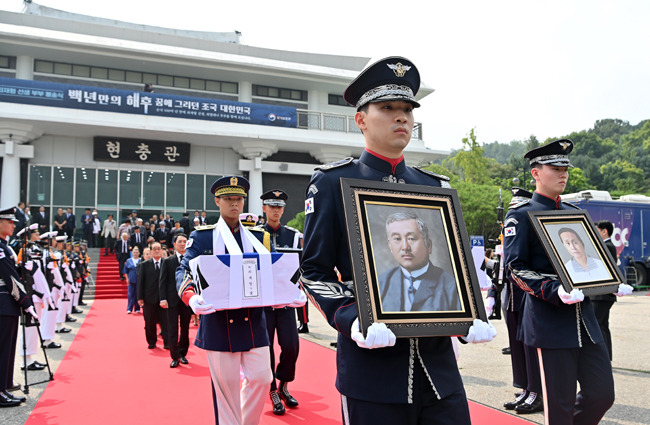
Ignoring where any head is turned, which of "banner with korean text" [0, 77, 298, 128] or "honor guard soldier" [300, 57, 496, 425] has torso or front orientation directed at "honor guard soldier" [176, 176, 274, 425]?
the banner with korean text

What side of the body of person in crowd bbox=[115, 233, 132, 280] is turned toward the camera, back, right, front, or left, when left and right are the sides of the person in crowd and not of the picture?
front

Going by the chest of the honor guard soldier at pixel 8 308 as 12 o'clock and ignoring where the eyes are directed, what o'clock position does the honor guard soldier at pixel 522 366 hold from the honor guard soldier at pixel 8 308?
the honor guard soldier at pixel 522 366 is roughly at 1 o'clock from the honor guard soldier at pixel 8 308.

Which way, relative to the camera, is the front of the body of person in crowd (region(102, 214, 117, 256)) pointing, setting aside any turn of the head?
toward the camera

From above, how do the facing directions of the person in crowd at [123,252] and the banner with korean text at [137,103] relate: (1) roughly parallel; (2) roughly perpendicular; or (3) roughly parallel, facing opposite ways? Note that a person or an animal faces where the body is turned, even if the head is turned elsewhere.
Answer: roughly parallel

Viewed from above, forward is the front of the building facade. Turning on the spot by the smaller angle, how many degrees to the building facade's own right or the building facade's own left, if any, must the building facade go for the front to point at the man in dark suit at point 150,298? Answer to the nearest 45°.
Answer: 0° — it already faces them

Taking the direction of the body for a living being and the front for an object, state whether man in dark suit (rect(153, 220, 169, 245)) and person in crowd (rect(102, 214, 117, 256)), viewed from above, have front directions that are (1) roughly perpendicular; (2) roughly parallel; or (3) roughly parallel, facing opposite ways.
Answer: roughly parallel

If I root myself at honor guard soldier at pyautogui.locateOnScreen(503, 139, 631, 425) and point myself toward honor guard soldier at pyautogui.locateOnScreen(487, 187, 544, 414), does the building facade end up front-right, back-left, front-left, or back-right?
front-left

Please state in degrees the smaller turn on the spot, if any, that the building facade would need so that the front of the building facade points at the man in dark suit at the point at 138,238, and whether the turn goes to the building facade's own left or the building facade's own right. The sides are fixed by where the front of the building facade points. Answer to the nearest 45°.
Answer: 0° — it already faces them

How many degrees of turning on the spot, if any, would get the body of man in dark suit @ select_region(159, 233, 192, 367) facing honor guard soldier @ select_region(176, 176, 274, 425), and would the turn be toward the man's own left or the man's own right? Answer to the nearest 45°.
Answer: approximately 45° to the man's own right

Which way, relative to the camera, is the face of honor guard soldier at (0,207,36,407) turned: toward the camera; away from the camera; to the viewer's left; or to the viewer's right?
to the viewer's right

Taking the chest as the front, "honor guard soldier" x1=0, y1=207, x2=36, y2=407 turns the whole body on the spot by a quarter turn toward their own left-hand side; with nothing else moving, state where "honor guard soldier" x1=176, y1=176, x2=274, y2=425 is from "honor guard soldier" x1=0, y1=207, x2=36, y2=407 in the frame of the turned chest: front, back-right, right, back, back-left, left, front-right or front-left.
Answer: back-right

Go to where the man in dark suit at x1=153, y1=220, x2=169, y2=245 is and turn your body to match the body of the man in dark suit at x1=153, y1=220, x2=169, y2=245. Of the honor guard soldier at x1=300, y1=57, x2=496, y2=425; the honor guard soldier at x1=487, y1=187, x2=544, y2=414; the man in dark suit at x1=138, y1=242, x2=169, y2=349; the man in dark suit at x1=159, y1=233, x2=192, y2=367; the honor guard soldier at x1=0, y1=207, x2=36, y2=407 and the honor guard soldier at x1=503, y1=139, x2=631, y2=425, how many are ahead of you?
6

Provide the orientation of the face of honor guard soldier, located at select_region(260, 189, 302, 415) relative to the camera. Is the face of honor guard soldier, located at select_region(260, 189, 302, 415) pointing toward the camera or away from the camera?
toward the camera

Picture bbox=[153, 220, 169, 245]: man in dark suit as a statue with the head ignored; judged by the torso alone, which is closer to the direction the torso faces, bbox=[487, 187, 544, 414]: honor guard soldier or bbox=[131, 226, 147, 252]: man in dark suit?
the honor guard soldier

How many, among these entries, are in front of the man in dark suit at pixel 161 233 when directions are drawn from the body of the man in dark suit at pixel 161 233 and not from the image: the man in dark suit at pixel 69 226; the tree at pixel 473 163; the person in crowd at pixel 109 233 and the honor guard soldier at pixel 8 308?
1

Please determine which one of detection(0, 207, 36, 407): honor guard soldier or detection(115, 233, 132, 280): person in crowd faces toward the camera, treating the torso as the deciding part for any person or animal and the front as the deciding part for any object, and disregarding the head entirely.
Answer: the person in crowd
